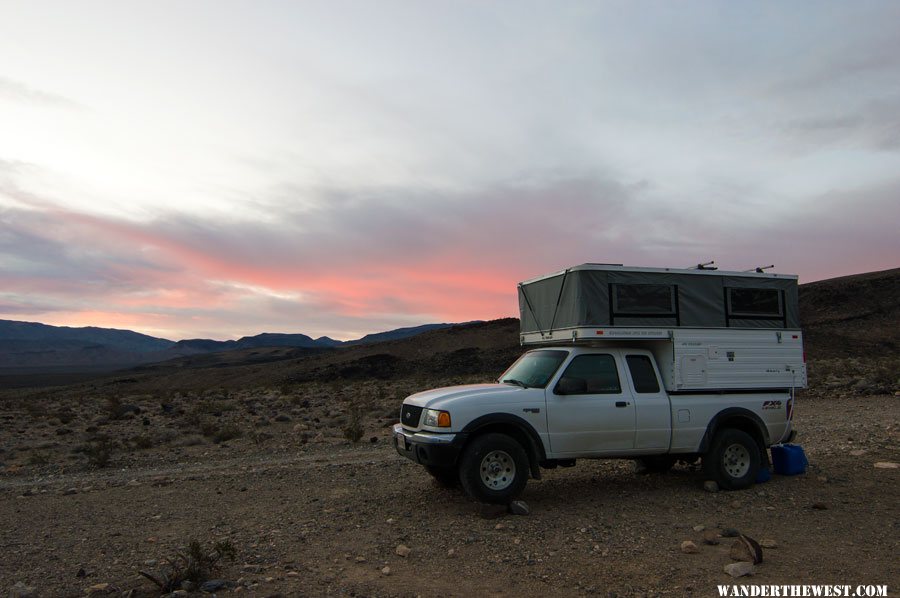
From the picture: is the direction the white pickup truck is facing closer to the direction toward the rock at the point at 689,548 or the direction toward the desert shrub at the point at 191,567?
the desert shrub

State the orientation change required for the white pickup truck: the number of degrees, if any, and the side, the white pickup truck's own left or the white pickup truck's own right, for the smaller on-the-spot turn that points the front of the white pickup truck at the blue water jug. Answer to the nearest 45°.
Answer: approximately 180°

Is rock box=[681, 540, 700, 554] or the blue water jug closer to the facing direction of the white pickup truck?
the rock

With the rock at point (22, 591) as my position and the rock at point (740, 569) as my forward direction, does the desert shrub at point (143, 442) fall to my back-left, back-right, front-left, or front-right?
back-left

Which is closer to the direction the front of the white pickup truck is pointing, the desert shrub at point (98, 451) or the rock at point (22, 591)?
the rock

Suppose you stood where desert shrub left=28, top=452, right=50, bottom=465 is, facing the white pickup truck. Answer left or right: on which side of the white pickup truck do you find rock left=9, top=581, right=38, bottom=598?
right

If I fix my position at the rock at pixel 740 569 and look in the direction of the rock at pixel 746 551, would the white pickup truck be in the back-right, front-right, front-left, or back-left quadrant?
front-left

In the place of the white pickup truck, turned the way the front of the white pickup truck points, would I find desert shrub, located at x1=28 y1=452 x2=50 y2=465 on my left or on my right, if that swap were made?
on my right

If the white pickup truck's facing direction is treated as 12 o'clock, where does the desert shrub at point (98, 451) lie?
The desert shrub is roughly at 2 o'clock from the white pickup truck.

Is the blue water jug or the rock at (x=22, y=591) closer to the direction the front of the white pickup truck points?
the rock

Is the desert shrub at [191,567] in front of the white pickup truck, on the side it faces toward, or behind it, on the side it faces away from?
in front

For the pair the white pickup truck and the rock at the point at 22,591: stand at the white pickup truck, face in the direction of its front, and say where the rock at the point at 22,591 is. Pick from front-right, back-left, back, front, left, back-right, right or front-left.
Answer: front

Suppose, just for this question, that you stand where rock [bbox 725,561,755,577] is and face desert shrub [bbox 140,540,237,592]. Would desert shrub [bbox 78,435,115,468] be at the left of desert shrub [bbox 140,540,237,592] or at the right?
right

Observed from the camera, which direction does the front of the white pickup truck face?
facing the viewer and to the left of the viewer
